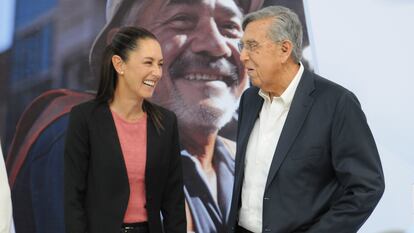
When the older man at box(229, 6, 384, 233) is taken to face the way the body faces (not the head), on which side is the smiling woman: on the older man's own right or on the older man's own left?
on the older man's own right

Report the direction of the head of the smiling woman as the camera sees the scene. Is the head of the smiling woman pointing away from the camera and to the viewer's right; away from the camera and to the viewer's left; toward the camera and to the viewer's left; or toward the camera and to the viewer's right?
toward the camera and to the viewer's right

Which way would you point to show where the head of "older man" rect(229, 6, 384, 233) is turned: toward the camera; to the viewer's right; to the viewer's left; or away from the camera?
to the viewer's left

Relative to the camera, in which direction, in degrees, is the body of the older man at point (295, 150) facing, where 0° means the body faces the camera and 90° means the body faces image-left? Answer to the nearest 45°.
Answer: approximately 45°
